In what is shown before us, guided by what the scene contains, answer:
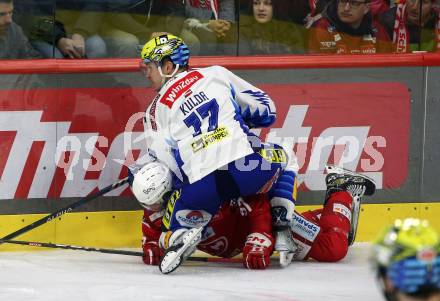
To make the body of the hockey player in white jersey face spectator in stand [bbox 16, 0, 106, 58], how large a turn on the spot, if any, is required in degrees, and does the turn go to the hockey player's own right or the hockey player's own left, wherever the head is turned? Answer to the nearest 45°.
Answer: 0° — they already face them

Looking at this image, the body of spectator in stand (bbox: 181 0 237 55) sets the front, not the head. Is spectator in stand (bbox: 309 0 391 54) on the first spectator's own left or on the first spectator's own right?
on the first spectator's own left

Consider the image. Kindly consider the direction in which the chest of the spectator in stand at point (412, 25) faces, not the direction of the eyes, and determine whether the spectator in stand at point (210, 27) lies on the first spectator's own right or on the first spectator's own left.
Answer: on the first spectator's own right

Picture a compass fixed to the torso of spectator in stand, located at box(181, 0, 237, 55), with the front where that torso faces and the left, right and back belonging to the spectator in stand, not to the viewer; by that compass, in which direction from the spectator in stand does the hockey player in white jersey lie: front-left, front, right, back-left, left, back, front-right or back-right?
front

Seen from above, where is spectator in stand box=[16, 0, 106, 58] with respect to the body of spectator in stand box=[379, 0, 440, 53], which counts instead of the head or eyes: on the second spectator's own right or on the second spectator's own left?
on the second spectator's own right

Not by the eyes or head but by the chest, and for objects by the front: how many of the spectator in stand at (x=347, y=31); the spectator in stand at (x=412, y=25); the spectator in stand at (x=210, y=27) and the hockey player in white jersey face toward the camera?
3

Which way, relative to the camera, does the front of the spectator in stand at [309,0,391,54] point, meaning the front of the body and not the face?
toward the camera

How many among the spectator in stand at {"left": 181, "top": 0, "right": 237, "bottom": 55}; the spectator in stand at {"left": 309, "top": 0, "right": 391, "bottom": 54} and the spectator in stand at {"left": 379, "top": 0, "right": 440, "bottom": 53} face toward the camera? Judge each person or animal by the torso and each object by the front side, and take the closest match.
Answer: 3

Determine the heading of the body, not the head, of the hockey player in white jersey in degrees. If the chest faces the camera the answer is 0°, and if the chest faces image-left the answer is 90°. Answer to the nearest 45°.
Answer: approximately 135°

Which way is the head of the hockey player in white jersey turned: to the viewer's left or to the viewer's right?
to the viewer's left

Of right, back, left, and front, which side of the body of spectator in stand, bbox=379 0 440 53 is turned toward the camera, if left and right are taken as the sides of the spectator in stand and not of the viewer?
front

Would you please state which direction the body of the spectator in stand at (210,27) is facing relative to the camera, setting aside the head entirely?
toward the camera

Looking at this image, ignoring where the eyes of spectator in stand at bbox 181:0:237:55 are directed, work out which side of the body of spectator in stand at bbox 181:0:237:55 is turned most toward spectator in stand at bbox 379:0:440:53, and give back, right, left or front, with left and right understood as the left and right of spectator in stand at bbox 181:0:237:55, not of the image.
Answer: left
